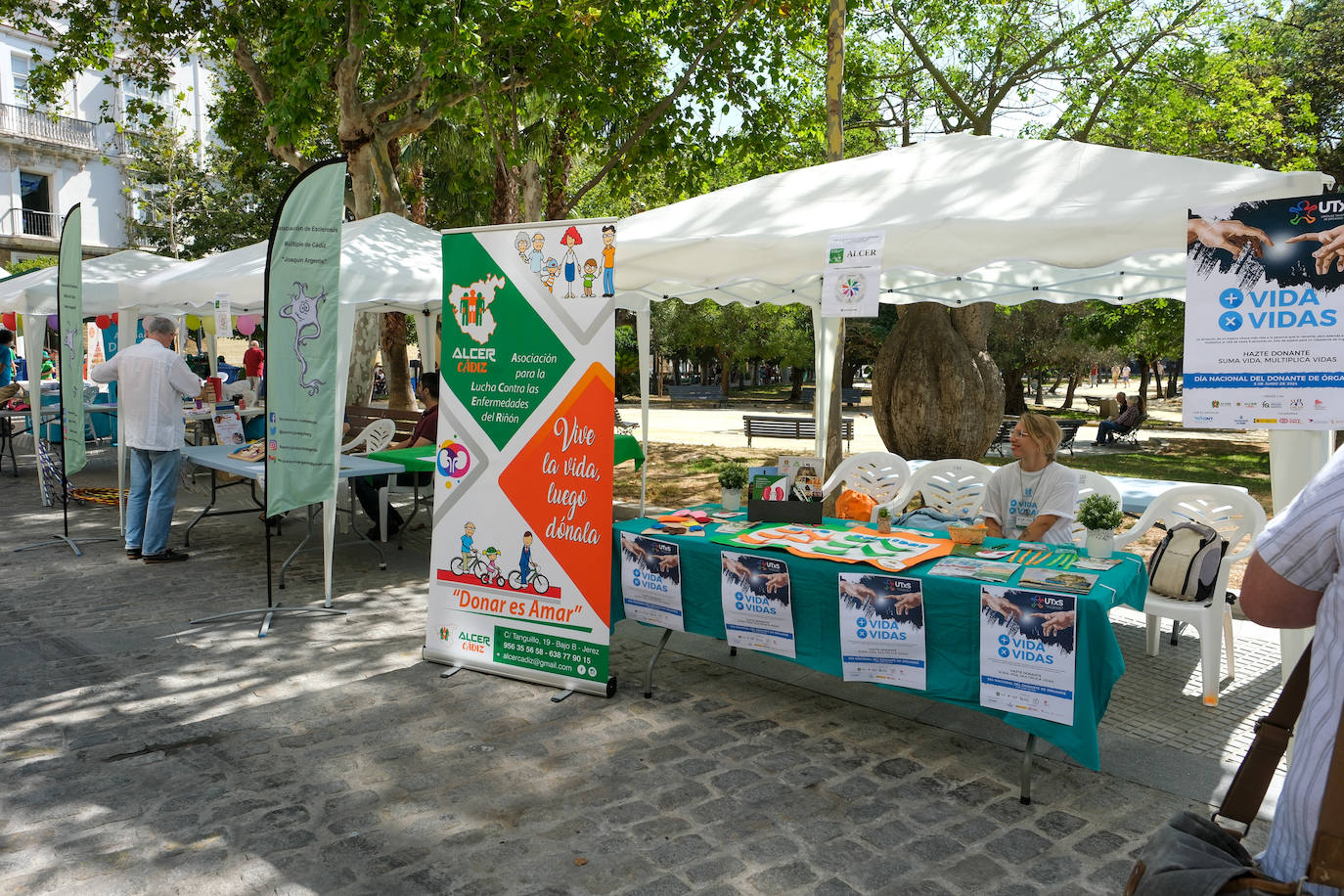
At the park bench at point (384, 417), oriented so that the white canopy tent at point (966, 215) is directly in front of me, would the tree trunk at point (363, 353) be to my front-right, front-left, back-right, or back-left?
back-left

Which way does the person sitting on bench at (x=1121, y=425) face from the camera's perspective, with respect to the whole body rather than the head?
to the viewer's left

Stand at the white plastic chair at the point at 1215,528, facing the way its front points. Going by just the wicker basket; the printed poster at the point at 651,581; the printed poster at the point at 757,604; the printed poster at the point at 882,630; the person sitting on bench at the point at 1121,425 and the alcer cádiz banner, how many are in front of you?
5

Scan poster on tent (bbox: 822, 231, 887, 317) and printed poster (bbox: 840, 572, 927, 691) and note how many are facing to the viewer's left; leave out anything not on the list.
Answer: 0

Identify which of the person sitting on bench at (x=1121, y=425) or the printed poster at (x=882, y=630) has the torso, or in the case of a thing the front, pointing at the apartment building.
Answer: the person sitting on bench

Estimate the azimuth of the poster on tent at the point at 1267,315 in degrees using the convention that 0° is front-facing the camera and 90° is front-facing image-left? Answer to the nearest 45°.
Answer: approximately 0°

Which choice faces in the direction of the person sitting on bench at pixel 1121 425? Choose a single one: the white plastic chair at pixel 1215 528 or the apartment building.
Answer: the apartment building

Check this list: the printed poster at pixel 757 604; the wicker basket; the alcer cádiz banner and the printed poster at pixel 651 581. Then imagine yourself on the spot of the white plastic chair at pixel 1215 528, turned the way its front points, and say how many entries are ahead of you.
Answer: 4

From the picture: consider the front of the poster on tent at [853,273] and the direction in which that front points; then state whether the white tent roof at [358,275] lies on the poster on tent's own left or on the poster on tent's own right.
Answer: on the poster on tent's own right

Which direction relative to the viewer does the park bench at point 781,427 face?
away from the camera

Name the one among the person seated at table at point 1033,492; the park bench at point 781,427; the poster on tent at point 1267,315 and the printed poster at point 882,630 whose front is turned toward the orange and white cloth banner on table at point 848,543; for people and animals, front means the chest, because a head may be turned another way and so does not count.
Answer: the person seated at table

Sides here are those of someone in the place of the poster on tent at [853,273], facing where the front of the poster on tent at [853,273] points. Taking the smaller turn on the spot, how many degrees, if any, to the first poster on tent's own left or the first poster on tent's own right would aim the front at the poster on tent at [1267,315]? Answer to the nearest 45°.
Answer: approximately 45° to the first poster on tent's own left
